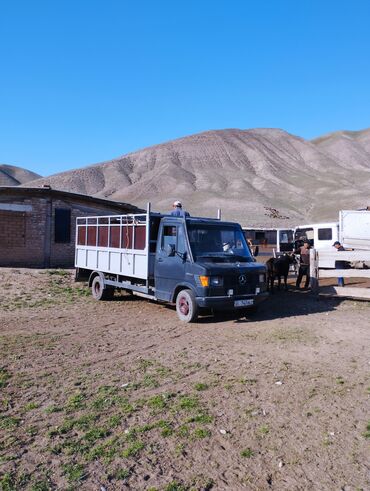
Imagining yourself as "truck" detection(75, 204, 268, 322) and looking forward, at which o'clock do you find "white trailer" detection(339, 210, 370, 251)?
The white trailer is roughly at 9 o'clock from the truck.

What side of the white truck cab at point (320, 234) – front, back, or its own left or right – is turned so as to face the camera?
left

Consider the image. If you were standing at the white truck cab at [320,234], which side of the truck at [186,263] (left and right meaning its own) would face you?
left

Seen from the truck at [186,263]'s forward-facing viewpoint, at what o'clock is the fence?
The fence is roughly at 10 o'clock from the truck.

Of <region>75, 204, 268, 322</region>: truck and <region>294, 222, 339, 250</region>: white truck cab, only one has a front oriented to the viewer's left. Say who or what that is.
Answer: the white truck cab

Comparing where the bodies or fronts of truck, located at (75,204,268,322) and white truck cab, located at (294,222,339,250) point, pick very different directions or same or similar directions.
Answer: very different directions

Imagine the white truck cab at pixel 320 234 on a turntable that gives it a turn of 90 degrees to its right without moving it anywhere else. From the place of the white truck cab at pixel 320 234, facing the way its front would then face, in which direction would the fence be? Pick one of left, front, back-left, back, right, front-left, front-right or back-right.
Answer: back

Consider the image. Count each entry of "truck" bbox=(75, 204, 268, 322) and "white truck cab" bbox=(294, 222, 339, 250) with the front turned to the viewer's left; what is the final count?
1

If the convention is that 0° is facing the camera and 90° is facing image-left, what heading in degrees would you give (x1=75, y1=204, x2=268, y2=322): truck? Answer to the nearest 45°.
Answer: approximately 315°

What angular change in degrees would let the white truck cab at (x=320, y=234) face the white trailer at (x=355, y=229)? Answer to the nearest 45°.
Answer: approximately 135° to its left

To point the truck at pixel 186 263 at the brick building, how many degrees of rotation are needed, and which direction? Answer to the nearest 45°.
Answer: approximately 180°
